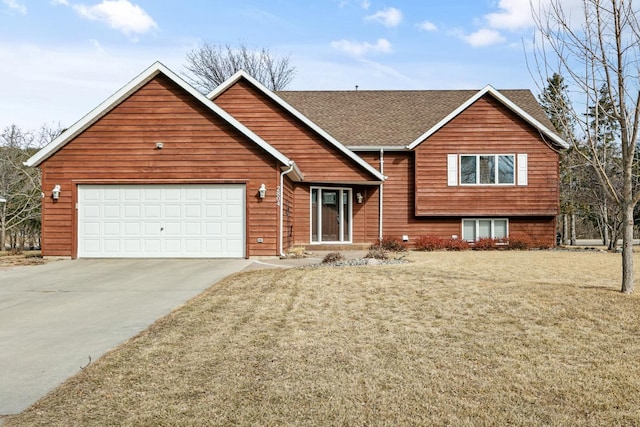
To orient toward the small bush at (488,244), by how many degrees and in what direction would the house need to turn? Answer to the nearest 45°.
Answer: approximately 90° to its left

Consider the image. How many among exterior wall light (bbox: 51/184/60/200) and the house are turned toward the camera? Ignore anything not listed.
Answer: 2

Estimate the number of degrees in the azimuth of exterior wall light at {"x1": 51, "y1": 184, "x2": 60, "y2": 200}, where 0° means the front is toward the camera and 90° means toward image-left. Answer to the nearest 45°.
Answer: approximately 0°

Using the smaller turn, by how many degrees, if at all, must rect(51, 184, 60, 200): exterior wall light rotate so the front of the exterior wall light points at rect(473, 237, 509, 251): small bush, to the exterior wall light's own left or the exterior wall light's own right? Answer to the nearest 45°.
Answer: approximately 90° to the exterior wall light's own left

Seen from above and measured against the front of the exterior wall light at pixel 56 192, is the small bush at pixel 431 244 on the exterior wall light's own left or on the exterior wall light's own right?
on the exterior wall light's own left

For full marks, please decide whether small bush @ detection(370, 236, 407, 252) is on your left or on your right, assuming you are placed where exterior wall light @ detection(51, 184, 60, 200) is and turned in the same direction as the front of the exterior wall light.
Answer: on your left
